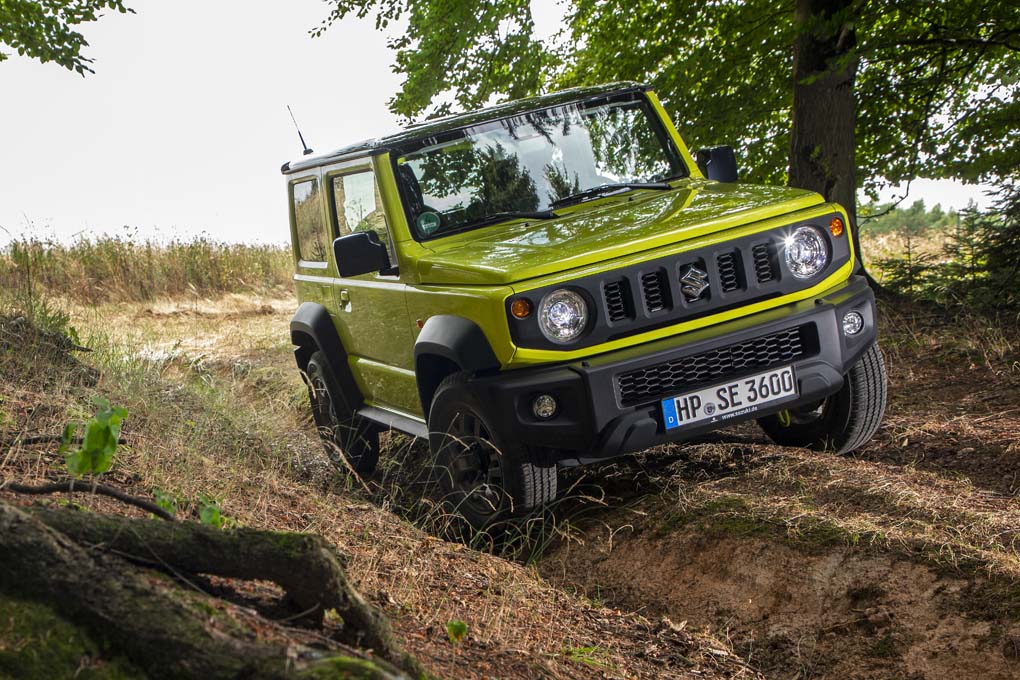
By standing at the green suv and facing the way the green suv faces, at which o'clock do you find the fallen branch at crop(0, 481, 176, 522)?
The fallen branch is roughly at 3 o'clock from the green suv.

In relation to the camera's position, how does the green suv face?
facing the viewer and to the right of the viewer

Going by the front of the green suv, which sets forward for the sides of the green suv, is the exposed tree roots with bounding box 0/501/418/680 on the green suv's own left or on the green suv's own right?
on the green suv's own right

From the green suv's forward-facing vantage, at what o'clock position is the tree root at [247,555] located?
The tree root is roughly at 2 o'clock from the green suv.
